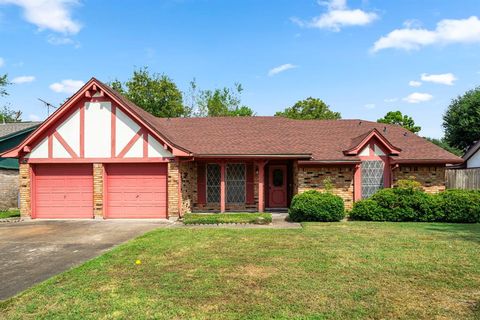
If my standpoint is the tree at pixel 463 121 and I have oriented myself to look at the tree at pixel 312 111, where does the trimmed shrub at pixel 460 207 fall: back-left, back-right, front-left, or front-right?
back-left

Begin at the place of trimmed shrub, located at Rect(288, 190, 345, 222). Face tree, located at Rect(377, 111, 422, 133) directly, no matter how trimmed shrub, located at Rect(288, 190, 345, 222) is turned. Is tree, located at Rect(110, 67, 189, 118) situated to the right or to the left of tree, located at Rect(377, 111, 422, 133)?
left

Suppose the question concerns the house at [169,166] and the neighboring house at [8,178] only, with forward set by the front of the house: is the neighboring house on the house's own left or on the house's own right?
on the house's own right

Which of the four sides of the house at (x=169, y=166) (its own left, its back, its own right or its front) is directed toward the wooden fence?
left

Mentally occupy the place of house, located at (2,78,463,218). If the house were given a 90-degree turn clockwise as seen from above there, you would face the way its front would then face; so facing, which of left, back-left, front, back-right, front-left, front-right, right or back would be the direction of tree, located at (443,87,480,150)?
back-right

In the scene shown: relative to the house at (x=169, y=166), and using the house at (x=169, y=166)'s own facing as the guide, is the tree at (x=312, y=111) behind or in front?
behind

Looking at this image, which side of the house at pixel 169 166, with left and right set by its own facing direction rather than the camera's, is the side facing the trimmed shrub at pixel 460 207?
left

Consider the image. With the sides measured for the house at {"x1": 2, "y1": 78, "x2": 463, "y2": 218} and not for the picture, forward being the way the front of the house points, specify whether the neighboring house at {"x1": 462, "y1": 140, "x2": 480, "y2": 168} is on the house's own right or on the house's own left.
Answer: on the house's own left

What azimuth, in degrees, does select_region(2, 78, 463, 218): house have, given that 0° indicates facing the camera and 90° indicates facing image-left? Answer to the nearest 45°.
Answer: approximately 0°

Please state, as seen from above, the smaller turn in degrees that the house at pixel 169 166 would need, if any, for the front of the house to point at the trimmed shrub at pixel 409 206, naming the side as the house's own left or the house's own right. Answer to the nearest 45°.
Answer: approximately 90° to the house's own left
